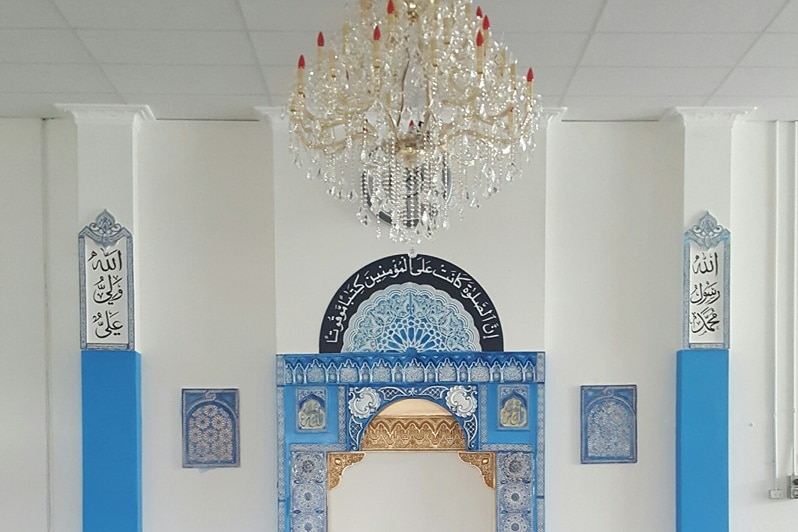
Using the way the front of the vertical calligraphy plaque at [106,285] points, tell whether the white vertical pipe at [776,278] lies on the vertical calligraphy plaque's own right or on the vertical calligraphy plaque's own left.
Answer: on the vertical calligraphy plaque's own left

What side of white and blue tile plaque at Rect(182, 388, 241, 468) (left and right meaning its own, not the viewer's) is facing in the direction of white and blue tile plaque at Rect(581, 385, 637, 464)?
left

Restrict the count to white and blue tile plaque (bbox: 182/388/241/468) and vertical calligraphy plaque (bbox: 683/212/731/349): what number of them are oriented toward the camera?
2

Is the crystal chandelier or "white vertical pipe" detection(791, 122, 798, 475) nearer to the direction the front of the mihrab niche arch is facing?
the crystal chandelier

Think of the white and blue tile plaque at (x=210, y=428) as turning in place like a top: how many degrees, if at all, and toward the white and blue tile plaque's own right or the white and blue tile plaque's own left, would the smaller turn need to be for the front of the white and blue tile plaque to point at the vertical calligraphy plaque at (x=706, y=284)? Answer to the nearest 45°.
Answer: approximately 90° to the white and blue tile plaque's own left
